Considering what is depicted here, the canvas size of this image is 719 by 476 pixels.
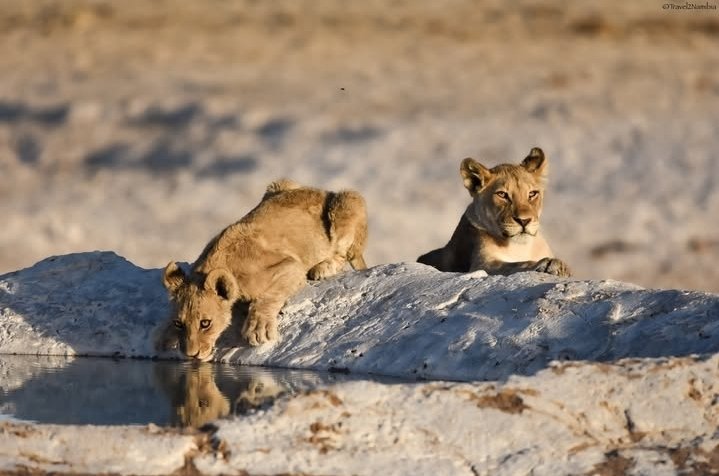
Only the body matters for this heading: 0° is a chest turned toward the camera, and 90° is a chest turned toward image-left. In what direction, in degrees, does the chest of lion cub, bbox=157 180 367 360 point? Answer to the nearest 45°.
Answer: approximately 45°

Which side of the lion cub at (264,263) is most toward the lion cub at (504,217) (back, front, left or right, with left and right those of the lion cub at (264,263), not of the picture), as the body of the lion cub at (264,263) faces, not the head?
back
